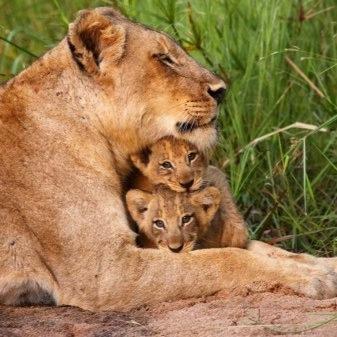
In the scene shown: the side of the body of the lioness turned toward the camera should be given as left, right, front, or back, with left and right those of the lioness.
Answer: right
